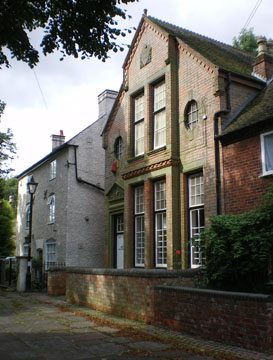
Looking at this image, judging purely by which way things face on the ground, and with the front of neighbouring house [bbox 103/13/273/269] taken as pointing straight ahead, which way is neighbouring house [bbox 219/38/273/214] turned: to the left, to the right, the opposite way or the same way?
the same way

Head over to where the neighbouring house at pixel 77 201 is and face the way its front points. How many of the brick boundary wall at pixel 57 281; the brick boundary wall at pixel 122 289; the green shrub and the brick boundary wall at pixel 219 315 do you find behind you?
0

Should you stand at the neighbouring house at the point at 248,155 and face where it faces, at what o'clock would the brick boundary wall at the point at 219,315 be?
The brick boundary wall is roughly at 11 o'clock from the neighbouring house.

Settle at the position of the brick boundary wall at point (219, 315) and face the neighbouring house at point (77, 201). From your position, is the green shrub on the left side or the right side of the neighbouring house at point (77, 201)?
right

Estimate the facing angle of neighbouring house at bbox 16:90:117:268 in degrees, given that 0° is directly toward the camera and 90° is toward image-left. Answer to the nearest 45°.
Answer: approximately 45°

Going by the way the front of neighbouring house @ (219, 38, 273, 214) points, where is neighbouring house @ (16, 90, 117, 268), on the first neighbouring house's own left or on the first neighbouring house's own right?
on the first neighbouring house's own right

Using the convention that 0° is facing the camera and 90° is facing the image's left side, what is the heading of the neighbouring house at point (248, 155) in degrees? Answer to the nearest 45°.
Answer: approximately 45°

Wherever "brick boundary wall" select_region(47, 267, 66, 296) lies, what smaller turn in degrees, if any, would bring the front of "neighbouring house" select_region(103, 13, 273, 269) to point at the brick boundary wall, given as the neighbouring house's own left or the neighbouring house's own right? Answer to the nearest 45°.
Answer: approximately 90° to the neighbouring house's own right

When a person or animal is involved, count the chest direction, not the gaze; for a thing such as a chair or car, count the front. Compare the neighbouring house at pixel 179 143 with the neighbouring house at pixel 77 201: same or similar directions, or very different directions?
same or similar directions

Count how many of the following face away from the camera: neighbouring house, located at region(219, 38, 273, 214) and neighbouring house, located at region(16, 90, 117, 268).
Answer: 0

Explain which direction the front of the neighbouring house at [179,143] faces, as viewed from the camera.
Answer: facing the viewer and to the left of the viewer

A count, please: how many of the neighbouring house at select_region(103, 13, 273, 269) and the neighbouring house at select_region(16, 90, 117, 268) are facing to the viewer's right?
0

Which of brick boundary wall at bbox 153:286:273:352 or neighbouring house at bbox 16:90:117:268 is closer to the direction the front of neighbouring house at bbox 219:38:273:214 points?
the brick boundary wall
